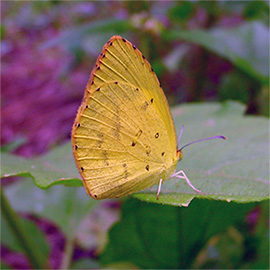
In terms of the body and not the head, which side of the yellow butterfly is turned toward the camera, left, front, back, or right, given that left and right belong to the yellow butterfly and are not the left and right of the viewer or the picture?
right

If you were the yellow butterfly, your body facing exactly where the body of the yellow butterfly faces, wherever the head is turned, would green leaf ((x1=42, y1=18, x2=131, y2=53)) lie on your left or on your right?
on your left

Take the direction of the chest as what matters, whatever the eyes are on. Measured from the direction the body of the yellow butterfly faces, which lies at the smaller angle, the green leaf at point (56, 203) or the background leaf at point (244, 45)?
the background leaf
